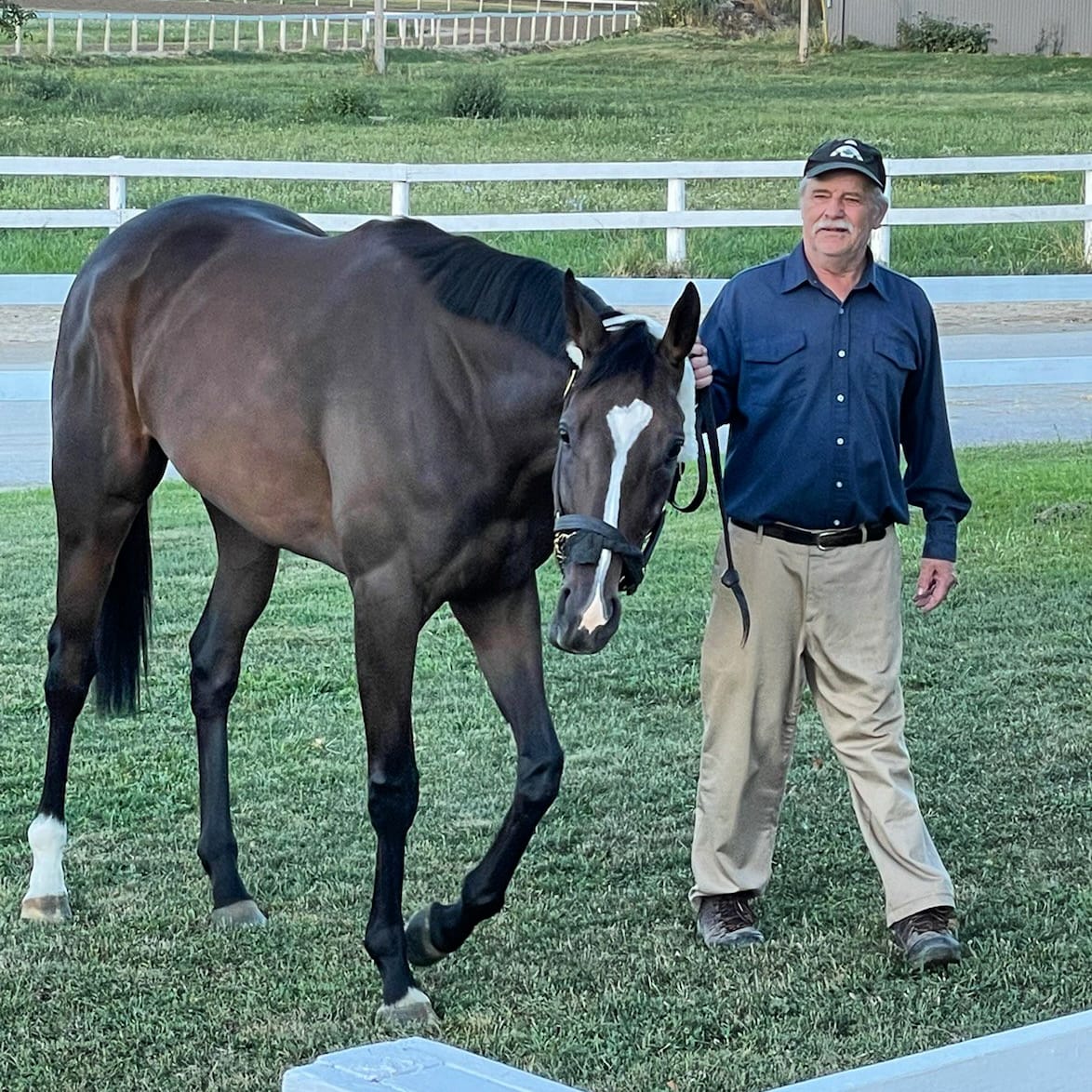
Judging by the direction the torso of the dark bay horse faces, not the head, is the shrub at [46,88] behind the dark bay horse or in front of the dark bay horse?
behind

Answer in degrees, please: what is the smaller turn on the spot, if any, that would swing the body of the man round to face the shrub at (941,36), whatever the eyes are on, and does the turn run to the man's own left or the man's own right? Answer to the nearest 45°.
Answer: approximately 180°

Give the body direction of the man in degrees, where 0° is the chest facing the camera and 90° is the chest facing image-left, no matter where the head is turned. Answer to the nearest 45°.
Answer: approximately 0°

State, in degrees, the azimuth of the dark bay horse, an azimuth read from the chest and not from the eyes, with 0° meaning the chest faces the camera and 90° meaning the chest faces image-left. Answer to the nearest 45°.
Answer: approximately 315°

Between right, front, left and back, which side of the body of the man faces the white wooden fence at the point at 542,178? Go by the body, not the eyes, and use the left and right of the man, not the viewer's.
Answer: back

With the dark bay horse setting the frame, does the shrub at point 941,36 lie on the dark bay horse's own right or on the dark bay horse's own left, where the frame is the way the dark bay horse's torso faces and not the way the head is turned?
on the dark bay horse's own left

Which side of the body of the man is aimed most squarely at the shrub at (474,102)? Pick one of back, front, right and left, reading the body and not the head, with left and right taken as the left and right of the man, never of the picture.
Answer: back

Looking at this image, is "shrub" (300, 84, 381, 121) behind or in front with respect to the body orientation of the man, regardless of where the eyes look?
behind

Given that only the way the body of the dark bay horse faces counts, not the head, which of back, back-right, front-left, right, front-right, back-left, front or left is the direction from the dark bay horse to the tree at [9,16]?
back-left

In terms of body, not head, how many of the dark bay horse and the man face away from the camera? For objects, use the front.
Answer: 0
